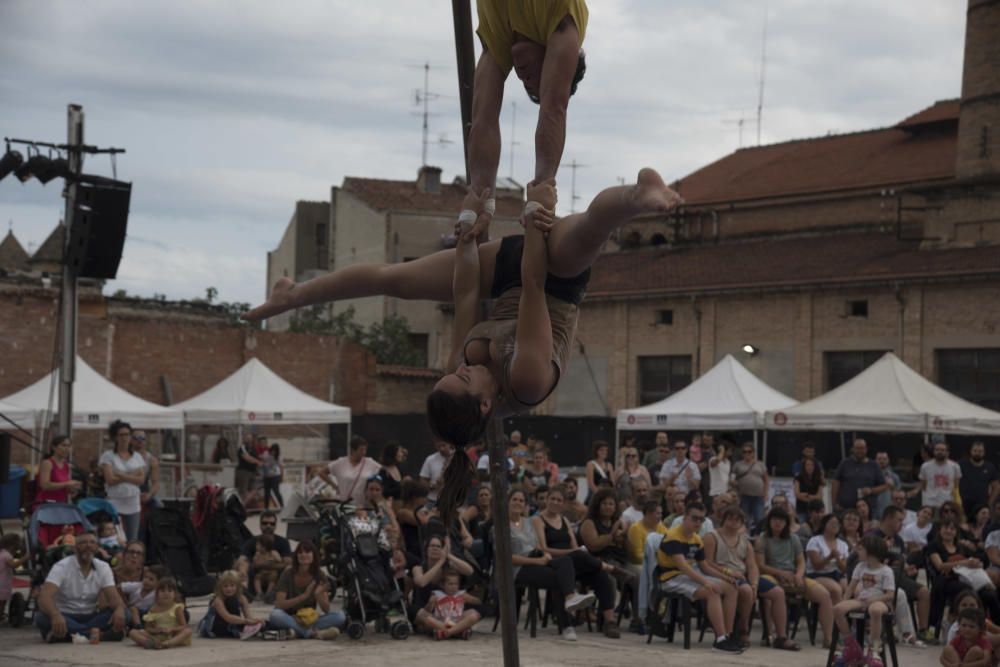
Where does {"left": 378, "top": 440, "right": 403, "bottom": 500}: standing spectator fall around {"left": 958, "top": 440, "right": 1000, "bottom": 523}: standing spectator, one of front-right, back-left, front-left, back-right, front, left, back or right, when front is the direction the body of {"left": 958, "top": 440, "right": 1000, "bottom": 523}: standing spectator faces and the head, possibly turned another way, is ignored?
front-right

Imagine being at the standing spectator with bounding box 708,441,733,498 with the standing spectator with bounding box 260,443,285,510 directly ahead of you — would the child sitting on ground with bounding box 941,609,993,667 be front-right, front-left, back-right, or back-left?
back-left

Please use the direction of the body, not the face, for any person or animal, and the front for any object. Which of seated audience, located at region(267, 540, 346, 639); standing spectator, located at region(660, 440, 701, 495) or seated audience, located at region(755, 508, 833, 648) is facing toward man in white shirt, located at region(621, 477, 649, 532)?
the standing spectator

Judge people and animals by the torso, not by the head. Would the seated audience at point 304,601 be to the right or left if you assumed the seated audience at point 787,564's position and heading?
on their right

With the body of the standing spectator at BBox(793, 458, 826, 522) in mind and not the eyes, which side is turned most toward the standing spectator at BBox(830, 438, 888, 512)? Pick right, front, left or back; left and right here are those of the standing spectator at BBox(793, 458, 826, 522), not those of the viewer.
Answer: left

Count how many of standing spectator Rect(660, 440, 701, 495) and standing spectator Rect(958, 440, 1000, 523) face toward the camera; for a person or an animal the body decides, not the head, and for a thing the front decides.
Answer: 2

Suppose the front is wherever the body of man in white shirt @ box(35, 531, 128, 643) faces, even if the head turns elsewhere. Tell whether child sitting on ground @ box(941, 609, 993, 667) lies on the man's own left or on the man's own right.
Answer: on the man's own left

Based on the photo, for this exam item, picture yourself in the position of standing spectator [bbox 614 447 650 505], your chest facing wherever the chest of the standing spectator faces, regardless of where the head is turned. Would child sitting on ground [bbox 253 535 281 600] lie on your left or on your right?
on your right

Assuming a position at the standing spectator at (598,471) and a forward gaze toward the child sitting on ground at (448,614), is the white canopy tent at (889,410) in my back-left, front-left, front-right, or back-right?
back-left

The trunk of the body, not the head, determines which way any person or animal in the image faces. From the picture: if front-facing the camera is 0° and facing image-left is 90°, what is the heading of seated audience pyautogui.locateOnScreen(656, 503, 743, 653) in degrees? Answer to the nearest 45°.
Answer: approximately 315°
